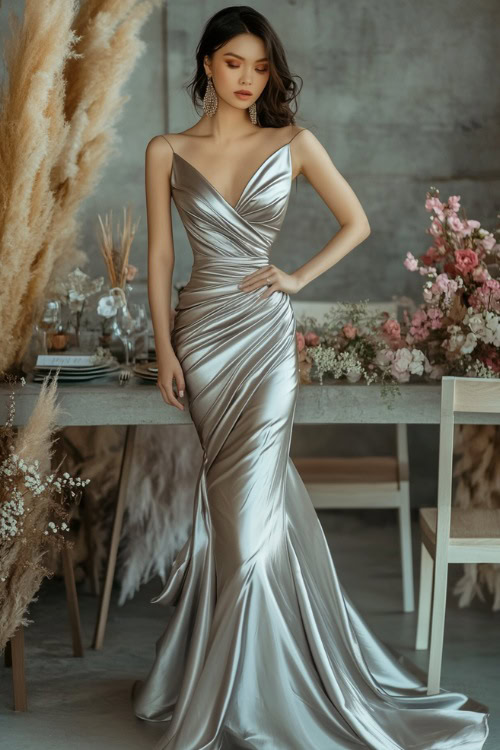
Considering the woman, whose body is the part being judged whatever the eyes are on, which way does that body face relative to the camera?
toward the camera

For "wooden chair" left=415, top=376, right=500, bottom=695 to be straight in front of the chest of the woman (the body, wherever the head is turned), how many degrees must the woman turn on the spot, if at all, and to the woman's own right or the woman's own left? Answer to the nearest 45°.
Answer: approximately 90° to the woman's own left

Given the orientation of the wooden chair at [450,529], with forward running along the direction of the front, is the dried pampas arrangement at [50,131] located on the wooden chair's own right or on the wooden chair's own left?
on the wooden chair's own left

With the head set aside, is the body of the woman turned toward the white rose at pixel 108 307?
no

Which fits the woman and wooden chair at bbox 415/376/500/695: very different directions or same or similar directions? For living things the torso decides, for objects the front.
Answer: very different directions

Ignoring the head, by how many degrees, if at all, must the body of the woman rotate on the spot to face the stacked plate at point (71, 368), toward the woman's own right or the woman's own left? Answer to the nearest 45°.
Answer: approximately 135° to the woman's own right

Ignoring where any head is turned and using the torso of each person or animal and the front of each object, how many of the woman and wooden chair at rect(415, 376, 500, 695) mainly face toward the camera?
1

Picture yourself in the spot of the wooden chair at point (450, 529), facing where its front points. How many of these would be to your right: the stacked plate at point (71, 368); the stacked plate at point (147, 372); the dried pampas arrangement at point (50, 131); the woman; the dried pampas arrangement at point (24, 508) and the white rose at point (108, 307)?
0

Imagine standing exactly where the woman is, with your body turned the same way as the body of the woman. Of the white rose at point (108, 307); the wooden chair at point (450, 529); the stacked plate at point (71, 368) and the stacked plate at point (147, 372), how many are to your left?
1

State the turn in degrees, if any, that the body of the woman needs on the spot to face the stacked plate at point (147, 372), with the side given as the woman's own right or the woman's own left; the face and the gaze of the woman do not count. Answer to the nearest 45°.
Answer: approximately 135° to the woman's own right

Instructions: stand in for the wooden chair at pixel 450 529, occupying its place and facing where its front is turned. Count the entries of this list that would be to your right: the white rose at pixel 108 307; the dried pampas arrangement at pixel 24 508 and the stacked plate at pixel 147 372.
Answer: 0
